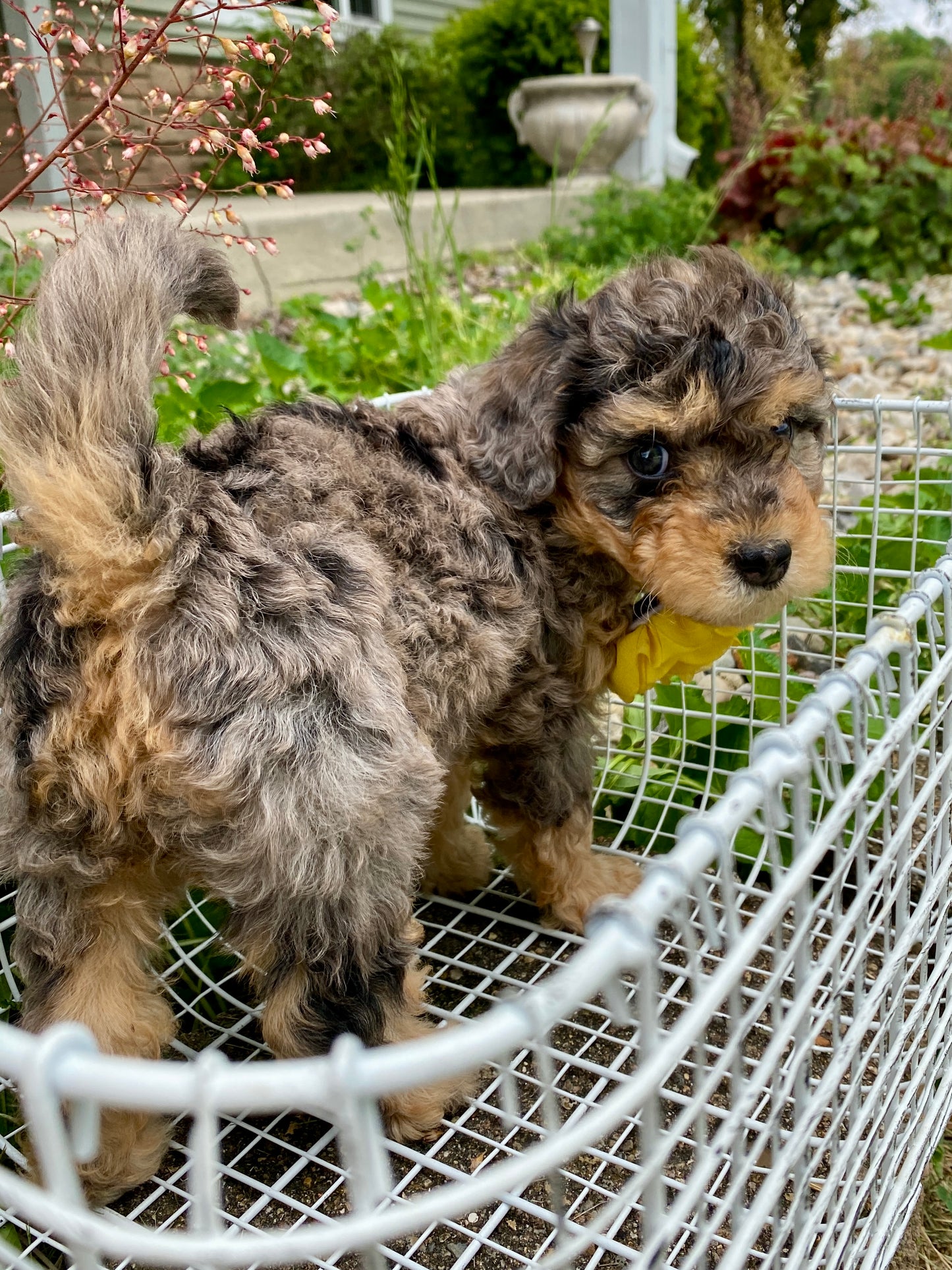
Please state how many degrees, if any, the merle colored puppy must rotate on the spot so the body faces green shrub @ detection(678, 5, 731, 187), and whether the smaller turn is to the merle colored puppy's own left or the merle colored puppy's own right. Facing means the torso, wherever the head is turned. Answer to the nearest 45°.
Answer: approximately 45° to the merle colored puppy's own left

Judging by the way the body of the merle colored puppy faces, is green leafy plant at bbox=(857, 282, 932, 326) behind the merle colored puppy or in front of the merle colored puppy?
in front

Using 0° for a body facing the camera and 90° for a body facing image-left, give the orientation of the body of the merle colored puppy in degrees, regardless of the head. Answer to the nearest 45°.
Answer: approximately 225°

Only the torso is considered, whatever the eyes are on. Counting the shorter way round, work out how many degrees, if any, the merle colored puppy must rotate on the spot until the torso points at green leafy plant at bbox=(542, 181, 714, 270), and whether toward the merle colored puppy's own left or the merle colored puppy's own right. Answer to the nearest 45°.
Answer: approximately 45° to the merle colored puppy's own left
